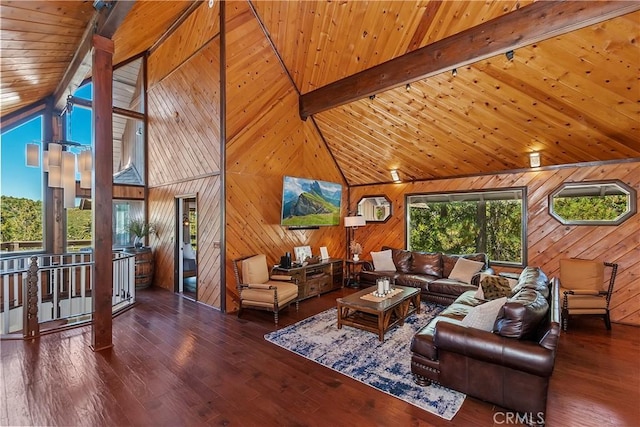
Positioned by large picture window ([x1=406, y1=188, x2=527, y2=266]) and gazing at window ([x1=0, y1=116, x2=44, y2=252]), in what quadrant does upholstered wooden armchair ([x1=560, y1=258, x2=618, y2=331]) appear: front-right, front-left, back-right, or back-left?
back-left

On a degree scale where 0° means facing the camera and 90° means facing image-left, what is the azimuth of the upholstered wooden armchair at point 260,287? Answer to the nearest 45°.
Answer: approximately 315°

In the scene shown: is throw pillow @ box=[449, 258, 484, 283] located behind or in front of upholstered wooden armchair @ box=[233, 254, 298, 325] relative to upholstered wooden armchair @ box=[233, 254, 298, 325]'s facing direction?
in front

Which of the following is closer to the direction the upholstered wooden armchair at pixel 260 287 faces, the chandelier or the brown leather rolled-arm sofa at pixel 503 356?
the brown leather rolled-arm sofa

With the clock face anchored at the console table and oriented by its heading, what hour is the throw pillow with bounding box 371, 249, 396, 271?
The throw pillow is roughly at 10 o'clock from the console table.

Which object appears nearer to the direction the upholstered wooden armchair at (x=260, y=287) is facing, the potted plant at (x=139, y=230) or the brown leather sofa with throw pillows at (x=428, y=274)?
the brown leather sofa with throw pillows

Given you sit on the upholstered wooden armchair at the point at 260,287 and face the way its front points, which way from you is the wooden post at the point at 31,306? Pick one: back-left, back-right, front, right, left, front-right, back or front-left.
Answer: back-right

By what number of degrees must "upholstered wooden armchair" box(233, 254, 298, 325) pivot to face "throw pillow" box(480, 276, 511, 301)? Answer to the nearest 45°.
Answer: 0° — it already faces it

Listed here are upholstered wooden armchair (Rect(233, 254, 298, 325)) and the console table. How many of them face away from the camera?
0

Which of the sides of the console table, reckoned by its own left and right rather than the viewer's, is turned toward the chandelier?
right

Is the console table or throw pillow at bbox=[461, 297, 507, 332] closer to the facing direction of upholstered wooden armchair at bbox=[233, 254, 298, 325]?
the throw pillow

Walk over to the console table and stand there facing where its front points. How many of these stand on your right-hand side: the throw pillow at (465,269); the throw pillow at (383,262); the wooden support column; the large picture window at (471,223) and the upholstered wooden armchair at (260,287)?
2
